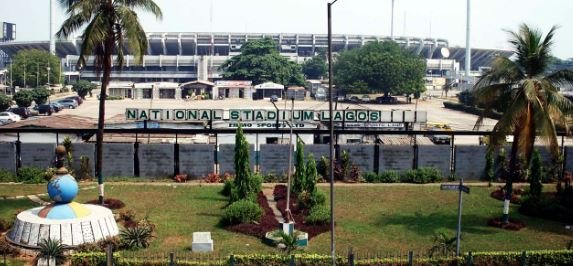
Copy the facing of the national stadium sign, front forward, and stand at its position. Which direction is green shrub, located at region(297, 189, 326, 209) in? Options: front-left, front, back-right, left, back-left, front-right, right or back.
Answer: front

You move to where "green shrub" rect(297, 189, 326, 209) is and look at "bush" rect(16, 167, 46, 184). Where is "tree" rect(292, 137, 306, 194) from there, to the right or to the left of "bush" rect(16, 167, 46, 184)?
right

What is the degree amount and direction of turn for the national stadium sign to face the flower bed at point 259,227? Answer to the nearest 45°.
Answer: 0° — it already faces it

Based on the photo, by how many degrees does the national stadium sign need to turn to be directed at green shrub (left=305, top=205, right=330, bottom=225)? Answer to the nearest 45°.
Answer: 0° — it already faces it

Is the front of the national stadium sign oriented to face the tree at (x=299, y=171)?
yes

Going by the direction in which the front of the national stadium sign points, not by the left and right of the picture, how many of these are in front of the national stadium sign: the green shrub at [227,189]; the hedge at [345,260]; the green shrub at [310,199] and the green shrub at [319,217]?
4

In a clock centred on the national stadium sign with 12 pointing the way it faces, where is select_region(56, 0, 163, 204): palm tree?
The palm tree is roughly at 1 o'clock from the national stadium sign.

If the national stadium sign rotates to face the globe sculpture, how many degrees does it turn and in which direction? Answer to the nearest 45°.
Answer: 0° — it already faces it

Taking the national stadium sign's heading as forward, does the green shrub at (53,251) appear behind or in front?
in front

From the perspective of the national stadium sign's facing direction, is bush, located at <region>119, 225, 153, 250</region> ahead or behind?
ahead

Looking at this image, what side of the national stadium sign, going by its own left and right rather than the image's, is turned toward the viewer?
front

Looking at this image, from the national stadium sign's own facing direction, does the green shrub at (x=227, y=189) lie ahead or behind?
ahead

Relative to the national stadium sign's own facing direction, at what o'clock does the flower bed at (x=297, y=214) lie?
The flower bed is roughly at 12 o'clock from the national stadium sign.

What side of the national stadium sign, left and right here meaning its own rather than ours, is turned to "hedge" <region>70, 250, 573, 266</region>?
front

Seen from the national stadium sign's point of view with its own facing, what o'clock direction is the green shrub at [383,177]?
The green shrub is roughly at 10 o'clock from the national stadium sign.

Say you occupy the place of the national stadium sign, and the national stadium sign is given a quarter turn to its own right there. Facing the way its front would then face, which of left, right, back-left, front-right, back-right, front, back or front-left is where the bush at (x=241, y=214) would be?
left

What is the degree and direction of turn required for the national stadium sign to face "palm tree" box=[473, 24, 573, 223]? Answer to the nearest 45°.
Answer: approximately 45° to its left
